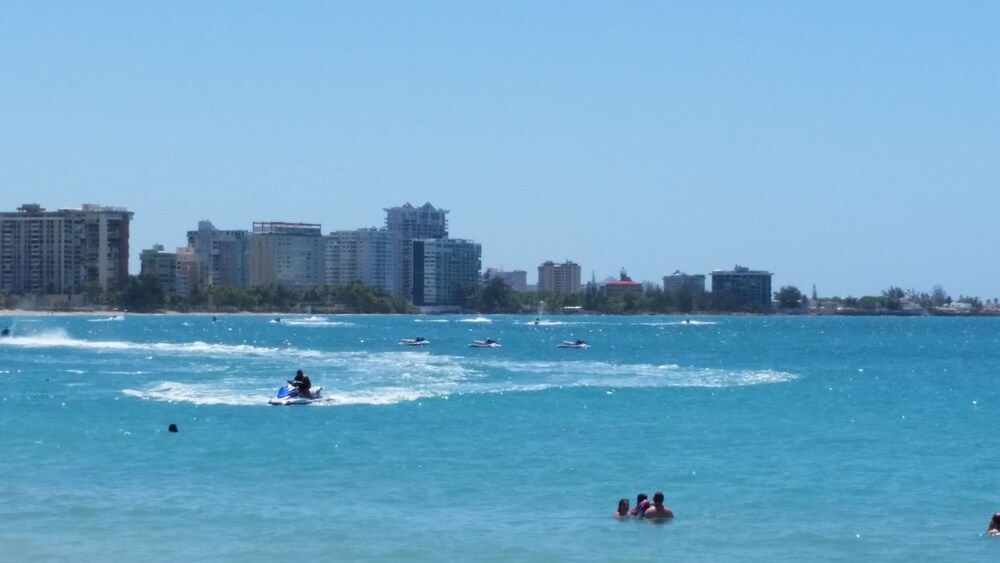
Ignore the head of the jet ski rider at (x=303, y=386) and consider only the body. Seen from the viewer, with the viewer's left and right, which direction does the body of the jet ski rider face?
facing to the left of the viewer

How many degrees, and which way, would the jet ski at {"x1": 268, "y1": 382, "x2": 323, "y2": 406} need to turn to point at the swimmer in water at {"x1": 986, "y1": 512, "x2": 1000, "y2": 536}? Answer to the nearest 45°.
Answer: approximately 135° to its left

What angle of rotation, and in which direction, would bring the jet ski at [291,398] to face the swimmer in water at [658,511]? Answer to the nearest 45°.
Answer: approximately 90° to its left

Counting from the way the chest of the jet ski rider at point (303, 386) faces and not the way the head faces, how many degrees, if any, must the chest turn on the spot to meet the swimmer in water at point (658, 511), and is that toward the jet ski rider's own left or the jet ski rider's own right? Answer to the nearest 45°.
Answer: approximately 90° to the jet ski rider's own left

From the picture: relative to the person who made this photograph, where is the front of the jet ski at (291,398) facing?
facing to the left of the viewer
